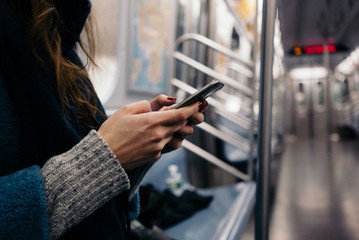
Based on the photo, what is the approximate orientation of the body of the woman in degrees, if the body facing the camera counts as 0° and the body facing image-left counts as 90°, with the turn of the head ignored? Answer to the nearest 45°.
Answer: approximately 270°
